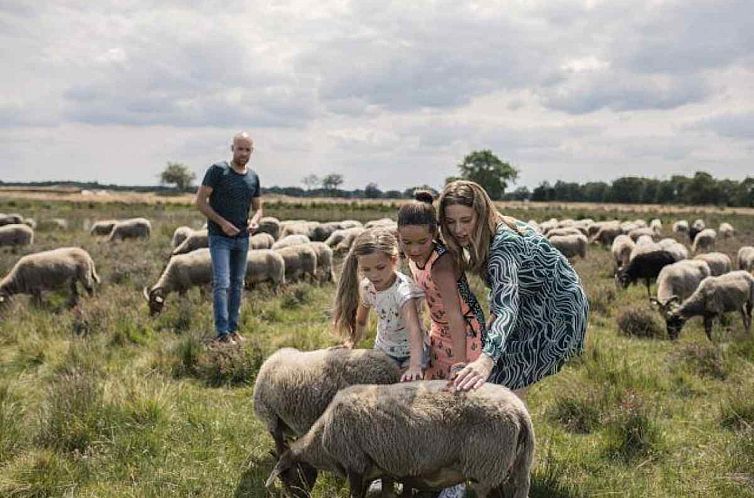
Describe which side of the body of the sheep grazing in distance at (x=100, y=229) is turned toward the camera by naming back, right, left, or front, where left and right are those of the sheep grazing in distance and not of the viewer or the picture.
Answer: left

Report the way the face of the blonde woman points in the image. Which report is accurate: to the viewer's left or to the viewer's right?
to the viewer's left

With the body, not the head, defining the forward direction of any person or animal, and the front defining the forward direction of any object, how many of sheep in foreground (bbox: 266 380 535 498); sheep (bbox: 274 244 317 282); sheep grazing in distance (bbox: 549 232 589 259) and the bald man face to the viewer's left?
3

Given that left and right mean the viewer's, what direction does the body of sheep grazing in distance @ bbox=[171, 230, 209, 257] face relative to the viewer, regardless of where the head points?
facing to the left of the viewer

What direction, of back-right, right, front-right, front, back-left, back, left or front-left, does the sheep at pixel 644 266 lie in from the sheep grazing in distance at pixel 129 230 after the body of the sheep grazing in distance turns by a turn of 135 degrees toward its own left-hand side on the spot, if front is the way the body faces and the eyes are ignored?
front

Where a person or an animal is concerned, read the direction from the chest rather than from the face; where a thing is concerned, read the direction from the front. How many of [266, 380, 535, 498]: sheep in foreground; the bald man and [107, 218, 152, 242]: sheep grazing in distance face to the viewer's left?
2

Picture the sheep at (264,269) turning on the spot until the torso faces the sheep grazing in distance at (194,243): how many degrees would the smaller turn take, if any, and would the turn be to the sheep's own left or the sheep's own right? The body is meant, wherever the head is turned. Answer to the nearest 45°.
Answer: approximately 45° to the sheep's own right

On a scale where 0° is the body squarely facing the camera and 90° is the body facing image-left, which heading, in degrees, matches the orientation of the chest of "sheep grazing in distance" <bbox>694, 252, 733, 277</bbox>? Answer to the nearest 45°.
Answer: approximately 90°

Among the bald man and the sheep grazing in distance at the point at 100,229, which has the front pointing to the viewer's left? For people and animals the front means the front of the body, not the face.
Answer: the sheep grazing in distance

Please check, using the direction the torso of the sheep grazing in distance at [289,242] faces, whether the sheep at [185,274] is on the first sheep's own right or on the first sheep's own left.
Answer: on the first sheep's own left

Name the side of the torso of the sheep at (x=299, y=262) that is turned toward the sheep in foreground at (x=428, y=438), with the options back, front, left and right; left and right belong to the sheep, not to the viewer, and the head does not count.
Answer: left

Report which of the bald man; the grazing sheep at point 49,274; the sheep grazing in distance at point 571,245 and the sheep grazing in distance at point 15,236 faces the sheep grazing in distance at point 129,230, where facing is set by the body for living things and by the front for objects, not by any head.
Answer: the sheep grazing in distance at point 571,245

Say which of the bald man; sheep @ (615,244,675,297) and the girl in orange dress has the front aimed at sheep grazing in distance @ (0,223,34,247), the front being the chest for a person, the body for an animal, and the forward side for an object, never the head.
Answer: the sheep

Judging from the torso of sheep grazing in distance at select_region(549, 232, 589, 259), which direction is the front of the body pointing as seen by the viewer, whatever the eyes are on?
to the viewer's left
